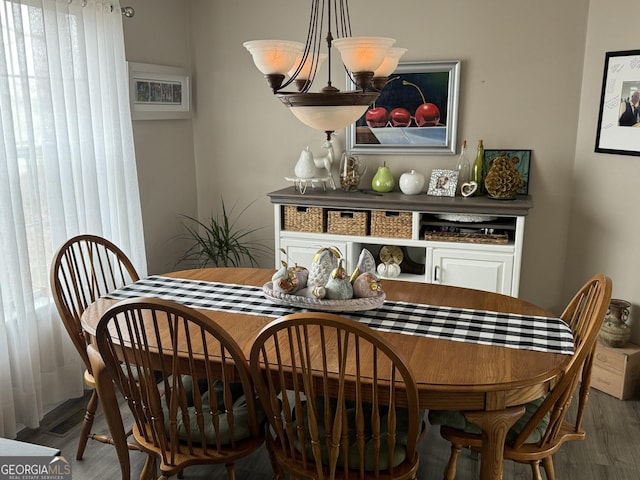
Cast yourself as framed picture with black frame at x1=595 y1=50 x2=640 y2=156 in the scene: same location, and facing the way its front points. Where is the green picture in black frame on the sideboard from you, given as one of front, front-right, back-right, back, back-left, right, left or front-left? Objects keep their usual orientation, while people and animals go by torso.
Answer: front-right

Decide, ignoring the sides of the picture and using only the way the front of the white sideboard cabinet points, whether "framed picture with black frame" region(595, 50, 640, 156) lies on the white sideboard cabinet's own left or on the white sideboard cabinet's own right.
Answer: on the white sideboard cabinet's own left

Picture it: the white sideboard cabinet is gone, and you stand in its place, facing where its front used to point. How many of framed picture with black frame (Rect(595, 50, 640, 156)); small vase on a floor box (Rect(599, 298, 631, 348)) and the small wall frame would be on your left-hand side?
2

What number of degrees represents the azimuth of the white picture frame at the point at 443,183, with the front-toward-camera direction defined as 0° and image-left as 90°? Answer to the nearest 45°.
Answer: approximately 0°

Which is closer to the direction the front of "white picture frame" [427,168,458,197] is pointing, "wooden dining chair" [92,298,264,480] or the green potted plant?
the wooden dining chair

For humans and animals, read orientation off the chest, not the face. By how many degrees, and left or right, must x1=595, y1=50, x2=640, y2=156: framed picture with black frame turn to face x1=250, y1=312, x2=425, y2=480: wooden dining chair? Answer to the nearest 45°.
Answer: approximately 45° to its left

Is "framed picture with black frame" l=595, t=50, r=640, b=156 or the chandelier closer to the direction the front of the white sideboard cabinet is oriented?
the chandelier

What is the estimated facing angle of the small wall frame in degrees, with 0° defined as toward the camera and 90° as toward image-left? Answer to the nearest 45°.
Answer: approximately 315°
